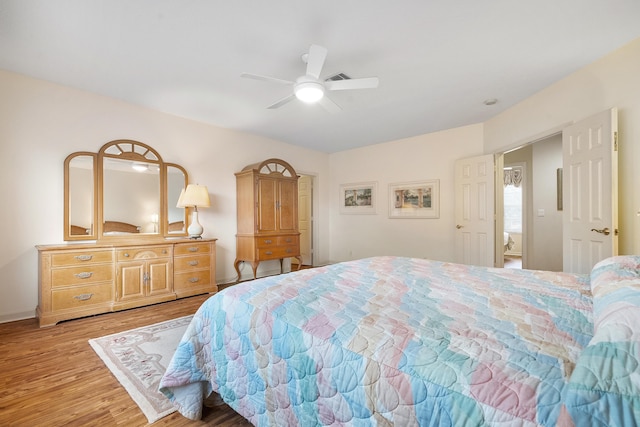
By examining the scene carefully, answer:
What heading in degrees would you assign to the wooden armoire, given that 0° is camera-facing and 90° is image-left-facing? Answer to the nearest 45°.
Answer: approximately 315°

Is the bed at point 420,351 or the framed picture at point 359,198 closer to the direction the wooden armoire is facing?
the bed

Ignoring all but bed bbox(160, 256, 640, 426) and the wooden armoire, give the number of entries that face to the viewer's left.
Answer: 1

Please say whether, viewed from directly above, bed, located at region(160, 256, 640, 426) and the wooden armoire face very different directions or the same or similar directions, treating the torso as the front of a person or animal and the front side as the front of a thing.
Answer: very different directions

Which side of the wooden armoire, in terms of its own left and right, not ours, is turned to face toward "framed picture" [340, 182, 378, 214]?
left

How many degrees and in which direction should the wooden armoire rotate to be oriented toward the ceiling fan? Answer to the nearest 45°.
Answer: approximately 45° to its right

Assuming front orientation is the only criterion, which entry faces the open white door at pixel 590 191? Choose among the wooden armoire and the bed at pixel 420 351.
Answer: the wooden armoire

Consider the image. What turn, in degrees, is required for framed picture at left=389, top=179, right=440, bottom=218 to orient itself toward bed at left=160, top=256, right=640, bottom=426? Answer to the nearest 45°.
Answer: approximately 45° to its left

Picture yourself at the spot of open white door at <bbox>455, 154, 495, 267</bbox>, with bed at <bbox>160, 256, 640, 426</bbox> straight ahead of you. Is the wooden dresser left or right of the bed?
right

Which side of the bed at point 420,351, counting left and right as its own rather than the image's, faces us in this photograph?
left

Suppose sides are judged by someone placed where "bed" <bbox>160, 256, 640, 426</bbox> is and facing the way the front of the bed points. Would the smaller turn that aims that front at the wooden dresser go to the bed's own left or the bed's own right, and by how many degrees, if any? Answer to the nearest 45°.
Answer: approximately 45° to the bed's own right
